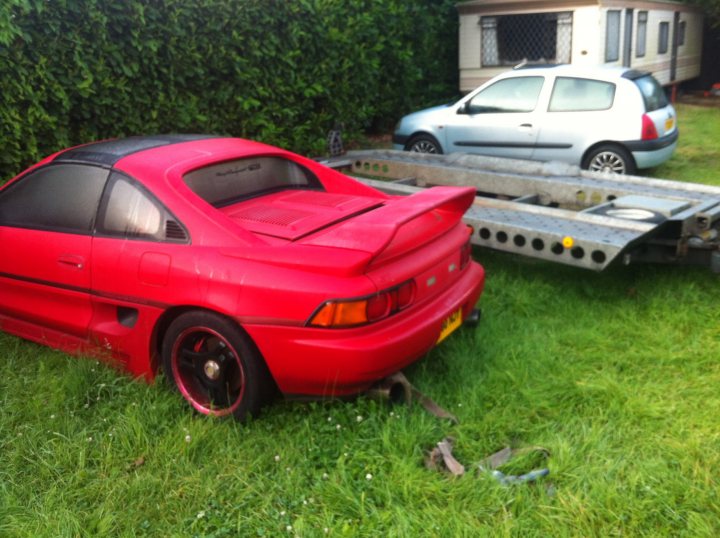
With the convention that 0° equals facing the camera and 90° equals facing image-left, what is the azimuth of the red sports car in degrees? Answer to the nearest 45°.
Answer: approximately 135°

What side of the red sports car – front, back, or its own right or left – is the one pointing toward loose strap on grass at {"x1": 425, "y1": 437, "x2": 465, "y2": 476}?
back

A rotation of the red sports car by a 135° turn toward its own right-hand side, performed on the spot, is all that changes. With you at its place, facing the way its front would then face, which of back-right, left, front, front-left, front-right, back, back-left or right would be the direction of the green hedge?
left

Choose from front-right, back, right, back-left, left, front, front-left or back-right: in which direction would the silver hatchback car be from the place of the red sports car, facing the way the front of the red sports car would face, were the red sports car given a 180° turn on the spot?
left

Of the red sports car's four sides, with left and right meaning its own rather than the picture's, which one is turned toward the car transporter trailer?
right
